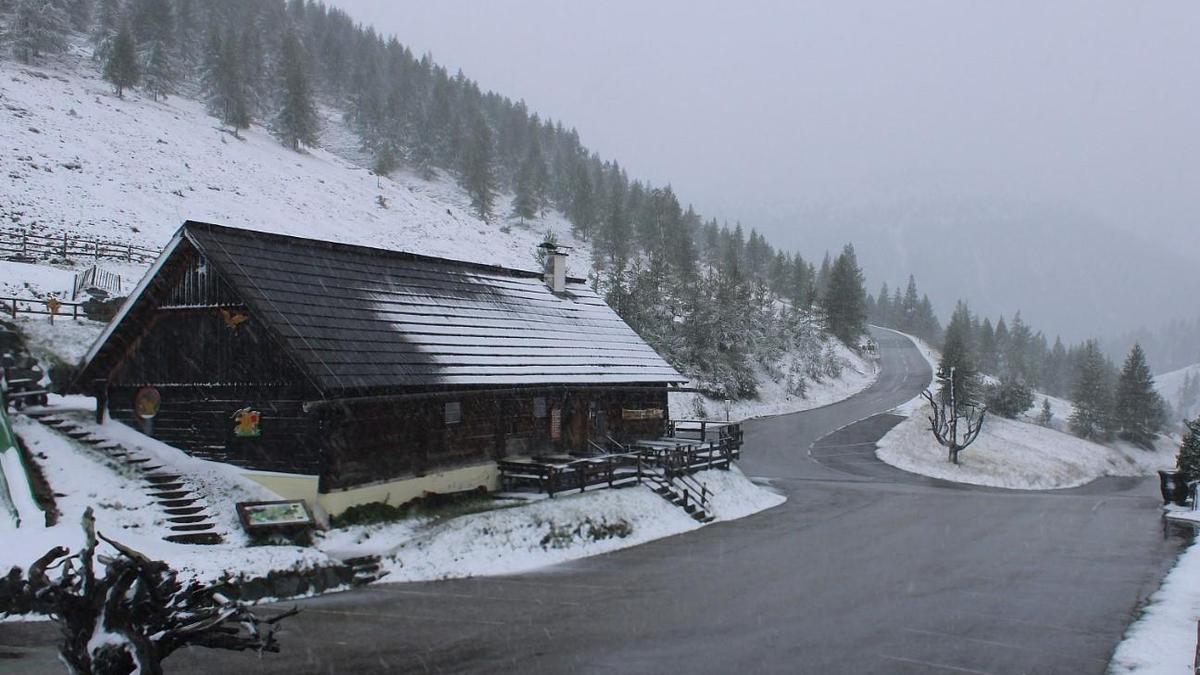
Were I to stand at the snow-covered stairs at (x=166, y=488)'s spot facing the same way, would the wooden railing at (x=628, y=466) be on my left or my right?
on my left

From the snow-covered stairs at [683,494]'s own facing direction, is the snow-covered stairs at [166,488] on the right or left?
on its right

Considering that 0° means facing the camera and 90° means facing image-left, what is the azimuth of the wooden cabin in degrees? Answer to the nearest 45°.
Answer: approximately 315°

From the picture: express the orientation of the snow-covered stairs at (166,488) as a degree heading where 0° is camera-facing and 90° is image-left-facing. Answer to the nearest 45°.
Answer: approximately 315°

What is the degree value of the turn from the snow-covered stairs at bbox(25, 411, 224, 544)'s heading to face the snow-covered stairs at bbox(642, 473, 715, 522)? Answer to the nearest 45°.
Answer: approximately 45° to its left

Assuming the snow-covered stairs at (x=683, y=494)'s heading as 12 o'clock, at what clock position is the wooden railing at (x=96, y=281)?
The wooden railing is roughly at 5 o'clock from the snow-covered stairs.

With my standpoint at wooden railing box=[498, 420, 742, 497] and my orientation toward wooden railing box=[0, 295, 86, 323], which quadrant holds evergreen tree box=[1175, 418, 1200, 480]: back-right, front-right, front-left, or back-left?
back-right

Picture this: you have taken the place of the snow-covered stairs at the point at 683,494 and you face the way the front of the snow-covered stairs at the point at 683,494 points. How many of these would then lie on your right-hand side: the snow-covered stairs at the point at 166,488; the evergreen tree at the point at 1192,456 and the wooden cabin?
2

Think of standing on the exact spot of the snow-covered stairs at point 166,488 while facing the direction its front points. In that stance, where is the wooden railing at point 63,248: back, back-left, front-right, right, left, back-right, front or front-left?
back-left

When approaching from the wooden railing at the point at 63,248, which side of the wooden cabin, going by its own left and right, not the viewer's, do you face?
back

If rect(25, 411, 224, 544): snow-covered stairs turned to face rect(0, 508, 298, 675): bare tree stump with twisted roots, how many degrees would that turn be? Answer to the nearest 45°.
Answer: approximately 45° to its right
